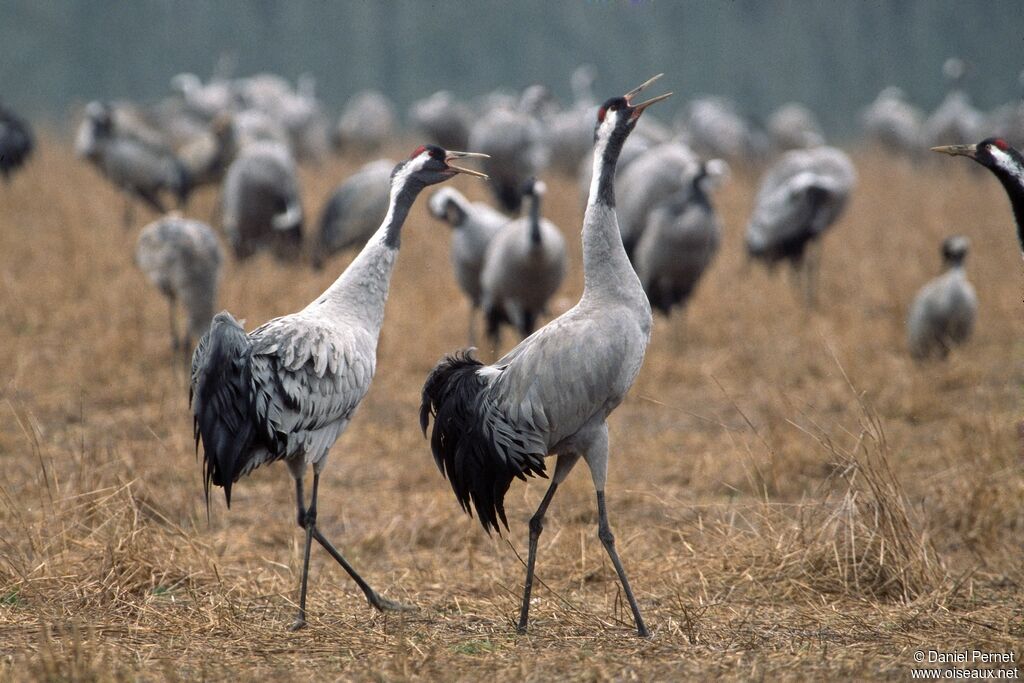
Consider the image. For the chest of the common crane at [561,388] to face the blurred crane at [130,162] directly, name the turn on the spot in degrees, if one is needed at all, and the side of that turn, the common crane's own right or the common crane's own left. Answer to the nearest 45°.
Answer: approximately 135° to the common crane's own left

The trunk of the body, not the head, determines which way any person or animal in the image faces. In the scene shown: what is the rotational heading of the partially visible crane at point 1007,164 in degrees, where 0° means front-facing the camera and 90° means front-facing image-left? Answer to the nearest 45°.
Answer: approximately 90°

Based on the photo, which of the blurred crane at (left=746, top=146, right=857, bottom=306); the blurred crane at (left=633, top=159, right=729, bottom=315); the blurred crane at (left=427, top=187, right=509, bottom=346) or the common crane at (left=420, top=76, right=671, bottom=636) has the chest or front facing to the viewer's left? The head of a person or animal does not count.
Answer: the blurred crane at (left=427, top=187, right=509, bottom=346)

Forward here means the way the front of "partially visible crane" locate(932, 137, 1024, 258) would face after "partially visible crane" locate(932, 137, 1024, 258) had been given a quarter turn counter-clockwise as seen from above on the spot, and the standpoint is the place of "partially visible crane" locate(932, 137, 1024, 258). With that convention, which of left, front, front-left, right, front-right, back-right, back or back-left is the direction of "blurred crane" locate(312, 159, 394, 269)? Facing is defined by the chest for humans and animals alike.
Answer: back-right

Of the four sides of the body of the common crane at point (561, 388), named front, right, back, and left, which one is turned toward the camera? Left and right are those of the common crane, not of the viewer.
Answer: right

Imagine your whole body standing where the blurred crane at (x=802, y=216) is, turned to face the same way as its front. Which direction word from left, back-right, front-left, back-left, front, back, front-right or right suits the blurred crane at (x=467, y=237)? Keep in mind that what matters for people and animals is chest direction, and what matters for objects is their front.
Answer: back-right

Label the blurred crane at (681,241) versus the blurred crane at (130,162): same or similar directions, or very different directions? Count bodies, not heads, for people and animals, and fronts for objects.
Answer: very different directions

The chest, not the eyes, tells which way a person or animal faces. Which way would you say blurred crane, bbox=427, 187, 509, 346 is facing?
to the viewer's left

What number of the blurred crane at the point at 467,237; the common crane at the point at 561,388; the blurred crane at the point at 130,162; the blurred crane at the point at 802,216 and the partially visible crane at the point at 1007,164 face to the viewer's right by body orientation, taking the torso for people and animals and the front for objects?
2

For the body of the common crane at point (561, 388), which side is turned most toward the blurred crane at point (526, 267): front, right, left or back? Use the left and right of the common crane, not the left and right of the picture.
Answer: left

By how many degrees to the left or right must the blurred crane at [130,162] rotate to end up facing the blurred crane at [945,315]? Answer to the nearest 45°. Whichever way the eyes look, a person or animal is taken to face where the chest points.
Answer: approximately 135° to its left

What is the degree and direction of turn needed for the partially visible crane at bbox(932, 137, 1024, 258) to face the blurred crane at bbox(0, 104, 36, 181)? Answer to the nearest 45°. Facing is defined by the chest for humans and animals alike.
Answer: approximately 45° to its right

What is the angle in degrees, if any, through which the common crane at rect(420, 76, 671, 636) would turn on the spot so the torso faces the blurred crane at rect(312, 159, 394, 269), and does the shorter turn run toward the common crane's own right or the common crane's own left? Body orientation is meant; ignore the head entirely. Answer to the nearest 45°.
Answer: approximately 90° to the common crane's own left

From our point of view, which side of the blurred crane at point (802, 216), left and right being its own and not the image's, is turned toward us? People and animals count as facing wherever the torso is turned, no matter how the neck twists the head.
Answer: right

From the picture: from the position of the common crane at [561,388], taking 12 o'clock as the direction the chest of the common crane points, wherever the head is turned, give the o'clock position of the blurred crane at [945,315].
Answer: The blurred crane is roughly at 10 o'clock from the common crane.

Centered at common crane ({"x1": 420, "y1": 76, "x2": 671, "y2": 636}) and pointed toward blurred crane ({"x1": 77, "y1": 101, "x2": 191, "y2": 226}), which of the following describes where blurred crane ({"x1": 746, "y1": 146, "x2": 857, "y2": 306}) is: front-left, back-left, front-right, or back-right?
front-right
